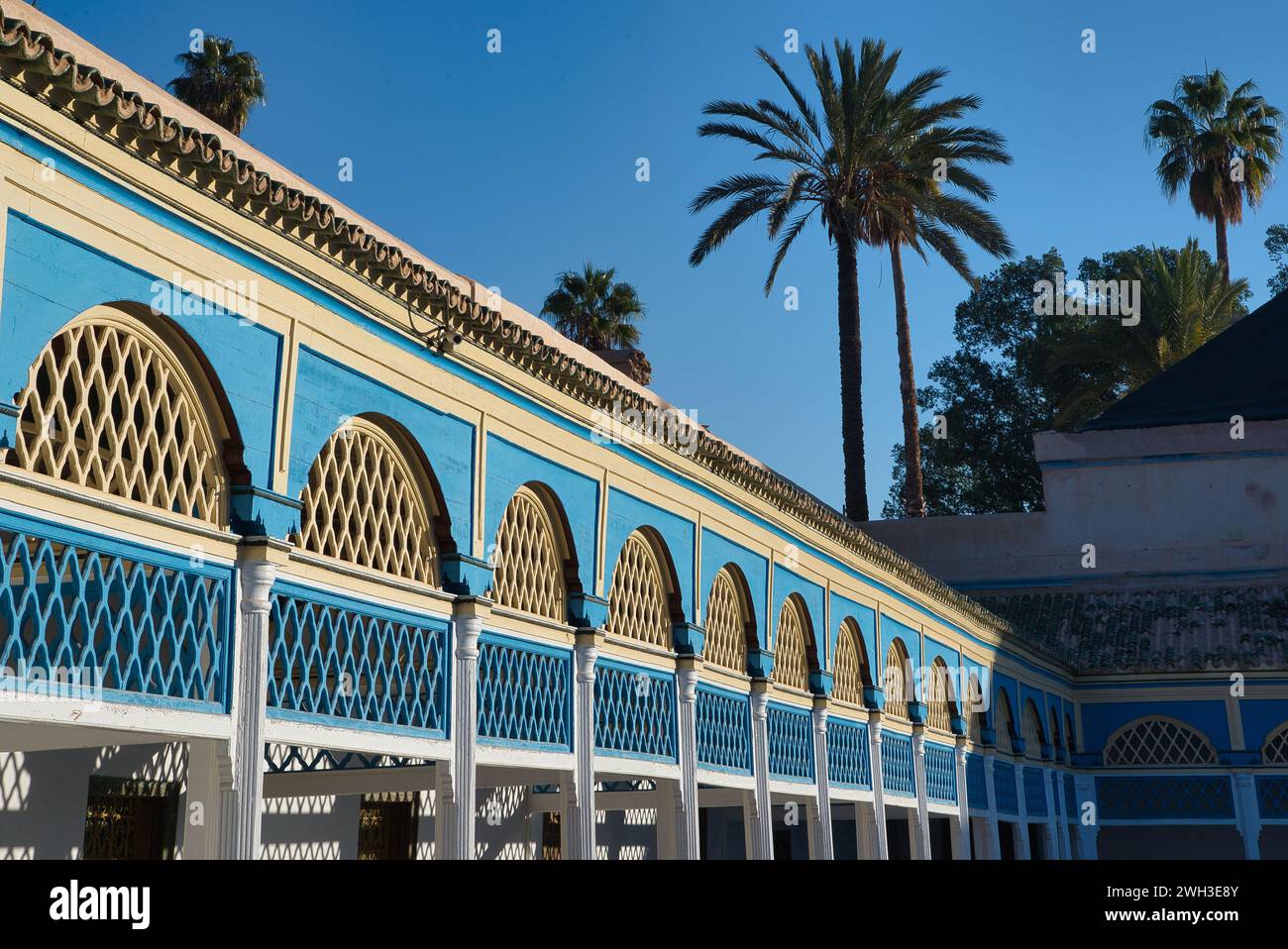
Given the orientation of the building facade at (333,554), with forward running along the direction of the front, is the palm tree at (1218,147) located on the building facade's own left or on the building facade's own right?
on the building facade's own left

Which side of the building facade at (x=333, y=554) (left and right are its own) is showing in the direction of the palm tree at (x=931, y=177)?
left

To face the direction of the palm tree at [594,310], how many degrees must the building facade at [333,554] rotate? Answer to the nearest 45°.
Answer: approximately 135° to its left

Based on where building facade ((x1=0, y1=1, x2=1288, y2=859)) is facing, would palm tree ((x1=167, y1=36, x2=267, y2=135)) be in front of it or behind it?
behind

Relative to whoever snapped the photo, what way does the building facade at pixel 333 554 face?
facing the viewer and to the right of the viewer

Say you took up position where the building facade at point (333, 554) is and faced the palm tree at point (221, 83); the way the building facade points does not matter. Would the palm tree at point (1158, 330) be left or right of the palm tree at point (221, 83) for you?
right

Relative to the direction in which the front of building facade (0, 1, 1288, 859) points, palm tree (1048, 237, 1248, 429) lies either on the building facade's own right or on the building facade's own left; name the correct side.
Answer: on the building facade's own left
